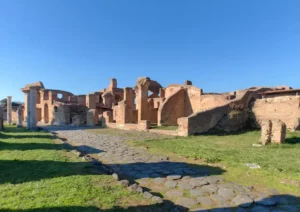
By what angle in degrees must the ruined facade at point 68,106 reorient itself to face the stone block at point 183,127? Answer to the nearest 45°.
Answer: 0° — it already faces it

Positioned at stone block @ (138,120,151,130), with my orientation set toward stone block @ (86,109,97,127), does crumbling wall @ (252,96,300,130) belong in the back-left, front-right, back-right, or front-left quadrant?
back-right

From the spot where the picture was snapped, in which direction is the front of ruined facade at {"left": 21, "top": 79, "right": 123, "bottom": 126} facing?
facing the viewer

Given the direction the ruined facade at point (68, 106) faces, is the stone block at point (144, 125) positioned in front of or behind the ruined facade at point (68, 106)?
in front

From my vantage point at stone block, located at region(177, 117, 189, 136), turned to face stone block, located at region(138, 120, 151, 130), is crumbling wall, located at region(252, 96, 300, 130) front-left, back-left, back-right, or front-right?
back-right
